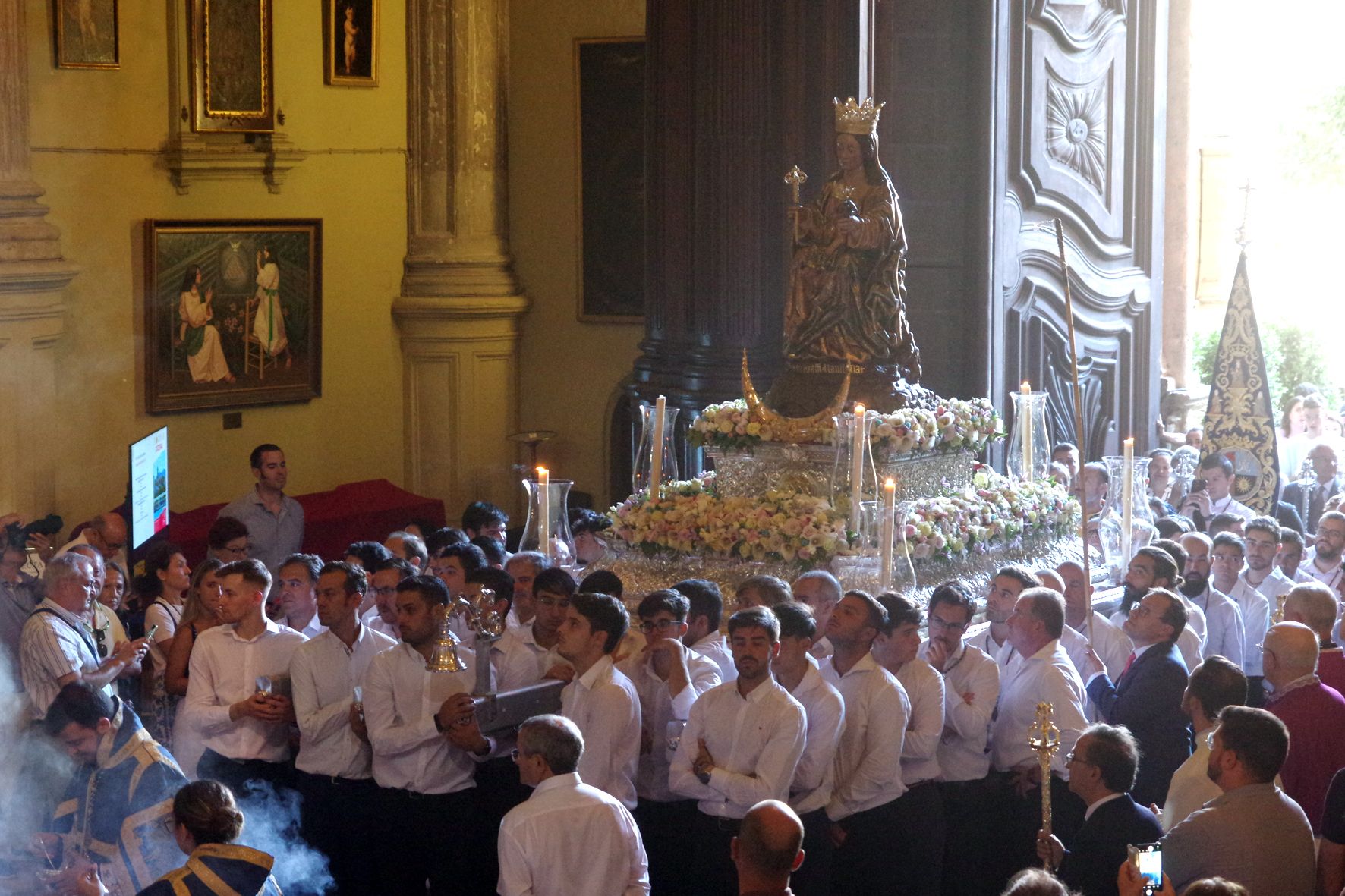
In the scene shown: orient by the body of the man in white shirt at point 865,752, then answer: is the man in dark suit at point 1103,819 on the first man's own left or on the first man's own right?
on the first man's own left

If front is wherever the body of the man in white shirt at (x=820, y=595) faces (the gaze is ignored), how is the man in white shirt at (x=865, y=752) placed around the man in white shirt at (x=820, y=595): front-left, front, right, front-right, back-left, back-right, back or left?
front-left

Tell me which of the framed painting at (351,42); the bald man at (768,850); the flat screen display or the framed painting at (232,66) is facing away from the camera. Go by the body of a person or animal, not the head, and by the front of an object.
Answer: the bald man

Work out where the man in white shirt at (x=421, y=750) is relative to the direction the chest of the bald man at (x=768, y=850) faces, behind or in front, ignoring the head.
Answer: in front

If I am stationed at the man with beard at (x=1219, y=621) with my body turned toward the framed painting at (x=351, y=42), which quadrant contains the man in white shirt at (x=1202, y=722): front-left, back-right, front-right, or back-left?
back-left

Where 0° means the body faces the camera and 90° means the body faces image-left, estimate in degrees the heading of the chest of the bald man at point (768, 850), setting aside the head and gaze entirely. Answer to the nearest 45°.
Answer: approximately 180°
